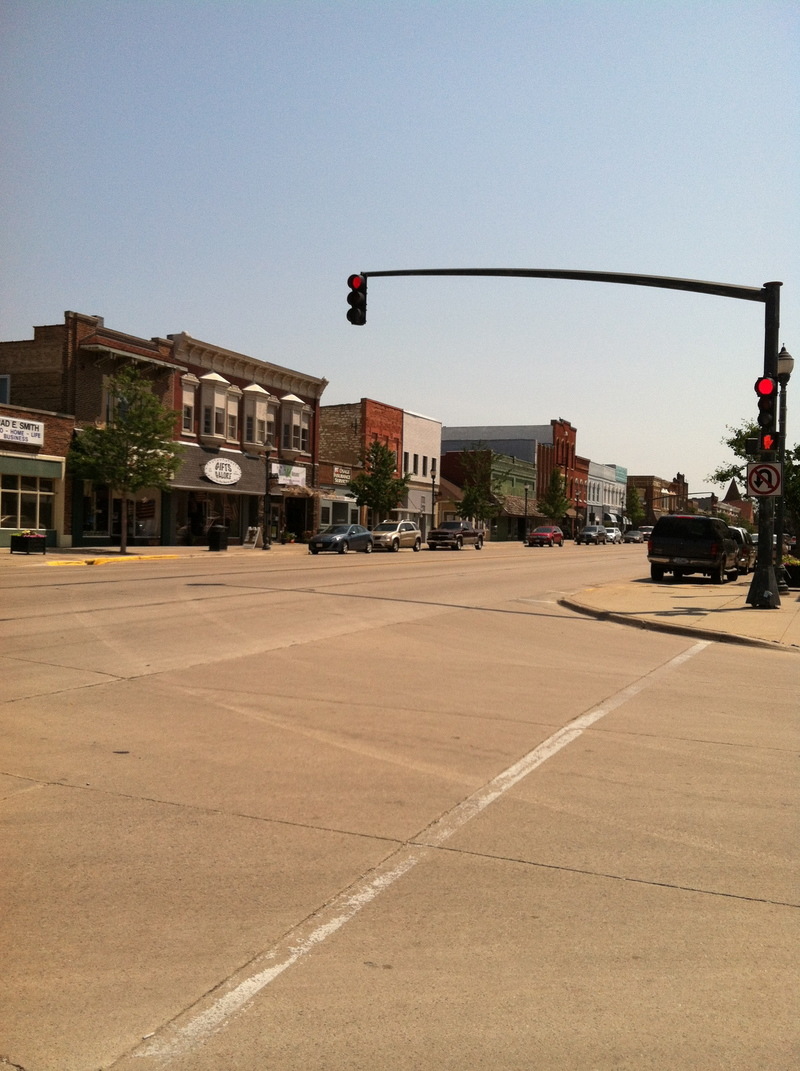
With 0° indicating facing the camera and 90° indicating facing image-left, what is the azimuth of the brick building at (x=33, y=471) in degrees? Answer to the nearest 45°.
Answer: approximately 315°

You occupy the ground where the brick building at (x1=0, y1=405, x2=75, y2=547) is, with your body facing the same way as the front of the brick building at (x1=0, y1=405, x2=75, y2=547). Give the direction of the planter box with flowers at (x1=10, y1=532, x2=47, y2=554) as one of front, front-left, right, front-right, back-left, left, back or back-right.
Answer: front-right

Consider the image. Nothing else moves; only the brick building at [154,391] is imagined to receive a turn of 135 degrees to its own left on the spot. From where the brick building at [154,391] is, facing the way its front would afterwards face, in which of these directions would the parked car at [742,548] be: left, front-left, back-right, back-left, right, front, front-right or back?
back-right

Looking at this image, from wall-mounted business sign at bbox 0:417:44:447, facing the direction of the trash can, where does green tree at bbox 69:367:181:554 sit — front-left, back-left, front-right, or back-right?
front-right

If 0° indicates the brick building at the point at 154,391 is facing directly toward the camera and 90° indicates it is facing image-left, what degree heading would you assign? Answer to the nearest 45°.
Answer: approximately 315°

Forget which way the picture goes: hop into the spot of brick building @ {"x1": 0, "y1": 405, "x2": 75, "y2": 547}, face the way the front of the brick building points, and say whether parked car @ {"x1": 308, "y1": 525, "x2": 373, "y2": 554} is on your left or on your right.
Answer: on your left
